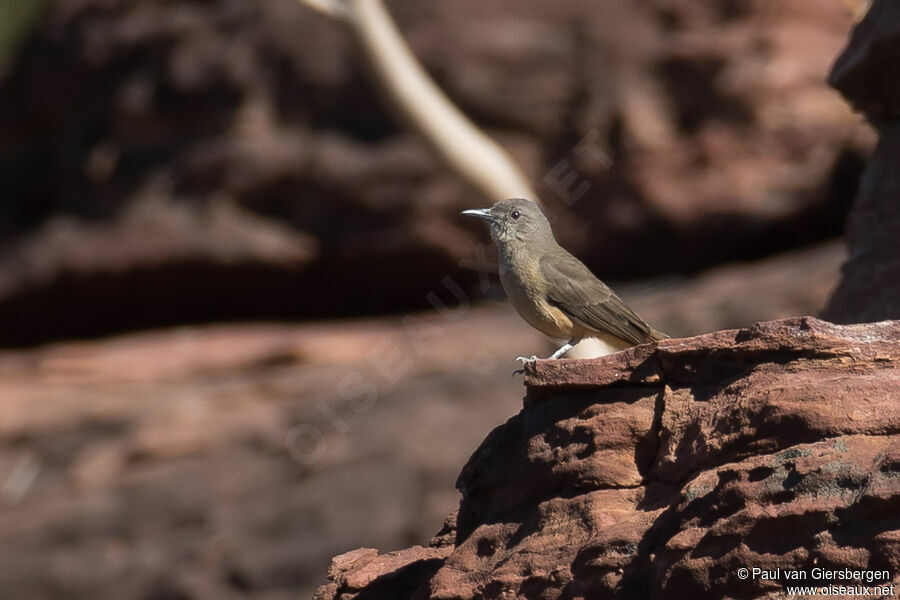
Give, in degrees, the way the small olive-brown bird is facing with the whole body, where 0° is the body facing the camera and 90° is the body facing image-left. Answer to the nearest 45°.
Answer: approximately 90°

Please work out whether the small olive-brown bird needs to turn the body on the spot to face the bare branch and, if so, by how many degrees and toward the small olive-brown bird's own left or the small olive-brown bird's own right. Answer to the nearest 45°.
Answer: approximately 90° to the small olive-brown bird's own right
